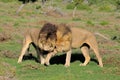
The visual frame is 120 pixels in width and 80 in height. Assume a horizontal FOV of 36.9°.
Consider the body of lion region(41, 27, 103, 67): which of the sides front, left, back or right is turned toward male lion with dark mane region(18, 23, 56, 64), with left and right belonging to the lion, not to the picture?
front

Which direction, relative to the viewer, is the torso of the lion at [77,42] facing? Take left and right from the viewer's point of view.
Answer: facing to the left of the viewer
